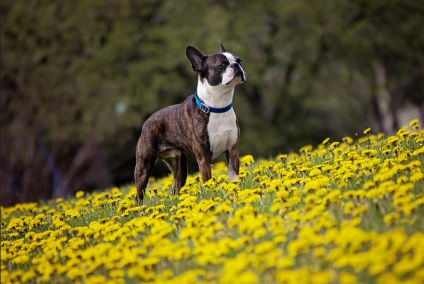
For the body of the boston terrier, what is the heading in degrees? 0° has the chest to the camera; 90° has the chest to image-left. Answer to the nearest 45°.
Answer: approximately 315°
